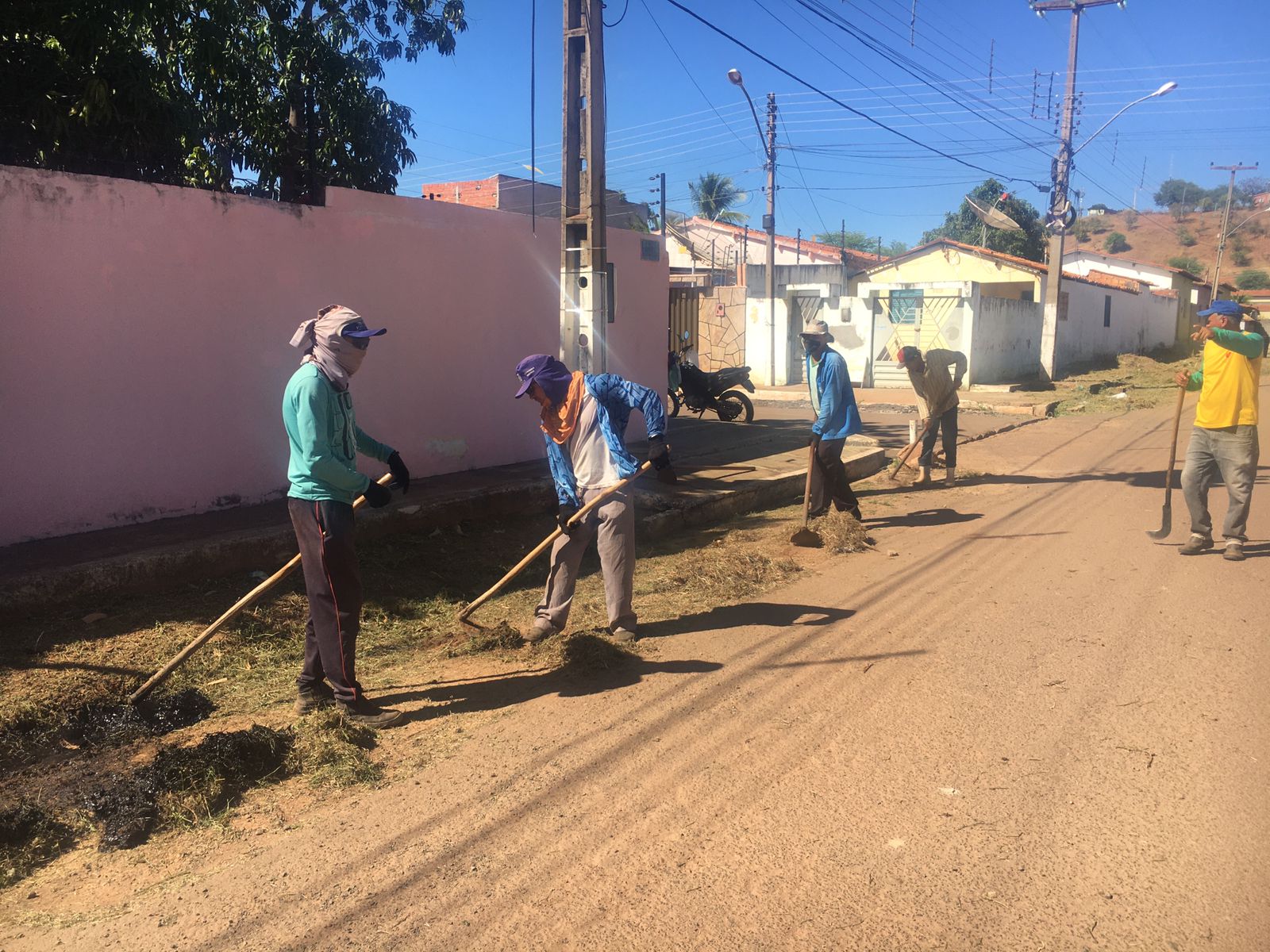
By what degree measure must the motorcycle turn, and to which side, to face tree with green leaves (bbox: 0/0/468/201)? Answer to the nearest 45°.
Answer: approximately 45° to its left

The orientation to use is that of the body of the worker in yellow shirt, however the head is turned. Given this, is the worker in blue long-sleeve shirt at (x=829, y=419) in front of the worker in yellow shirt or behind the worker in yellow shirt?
in front

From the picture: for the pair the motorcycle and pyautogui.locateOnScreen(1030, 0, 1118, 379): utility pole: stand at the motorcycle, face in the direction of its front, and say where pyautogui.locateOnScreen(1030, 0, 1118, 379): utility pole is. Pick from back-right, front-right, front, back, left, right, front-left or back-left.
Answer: back-right

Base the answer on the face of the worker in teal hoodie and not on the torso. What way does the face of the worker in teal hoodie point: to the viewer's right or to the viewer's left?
to the viewer's right

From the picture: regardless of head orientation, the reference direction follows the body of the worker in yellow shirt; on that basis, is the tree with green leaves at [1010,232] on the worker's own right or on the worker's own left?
on the worker's own right

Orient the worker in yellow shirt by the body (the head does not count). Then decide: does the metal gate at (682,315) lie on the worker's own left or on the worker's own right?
on the worker's own right

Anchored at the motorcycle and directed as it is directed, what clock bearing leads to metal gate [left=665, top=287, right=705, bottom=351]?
The metal gate is roughly at 3 o'clock from the motorcycle.

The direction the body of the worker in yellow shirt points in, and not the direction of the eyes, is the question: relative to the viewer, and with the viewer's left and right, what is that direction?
facing the viewer and to the left of the viewer

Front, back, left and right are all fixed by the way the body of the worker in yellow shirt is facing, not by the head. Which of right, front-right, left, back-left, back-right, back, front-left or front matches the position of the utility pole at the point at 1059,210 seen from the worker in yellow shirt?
back-right

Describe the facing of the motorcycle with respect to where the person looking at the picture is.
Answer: facing to the left of the viewer

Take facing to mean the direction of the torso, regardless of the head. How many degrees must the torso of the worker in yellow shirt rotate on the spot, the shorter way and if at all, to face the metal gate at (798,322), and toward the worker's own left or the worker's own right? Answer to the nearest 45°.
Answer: approximately 90° to the worker's own right

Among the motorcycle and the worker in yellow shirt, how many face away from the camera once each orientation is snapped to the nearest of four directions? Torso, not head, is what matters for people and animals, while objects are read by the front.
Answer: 0

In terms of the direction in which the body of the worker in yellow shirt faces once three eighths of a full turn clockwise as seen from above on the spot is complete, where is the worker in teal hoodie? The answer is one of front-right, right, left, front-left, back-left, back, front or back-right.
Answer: back-left
